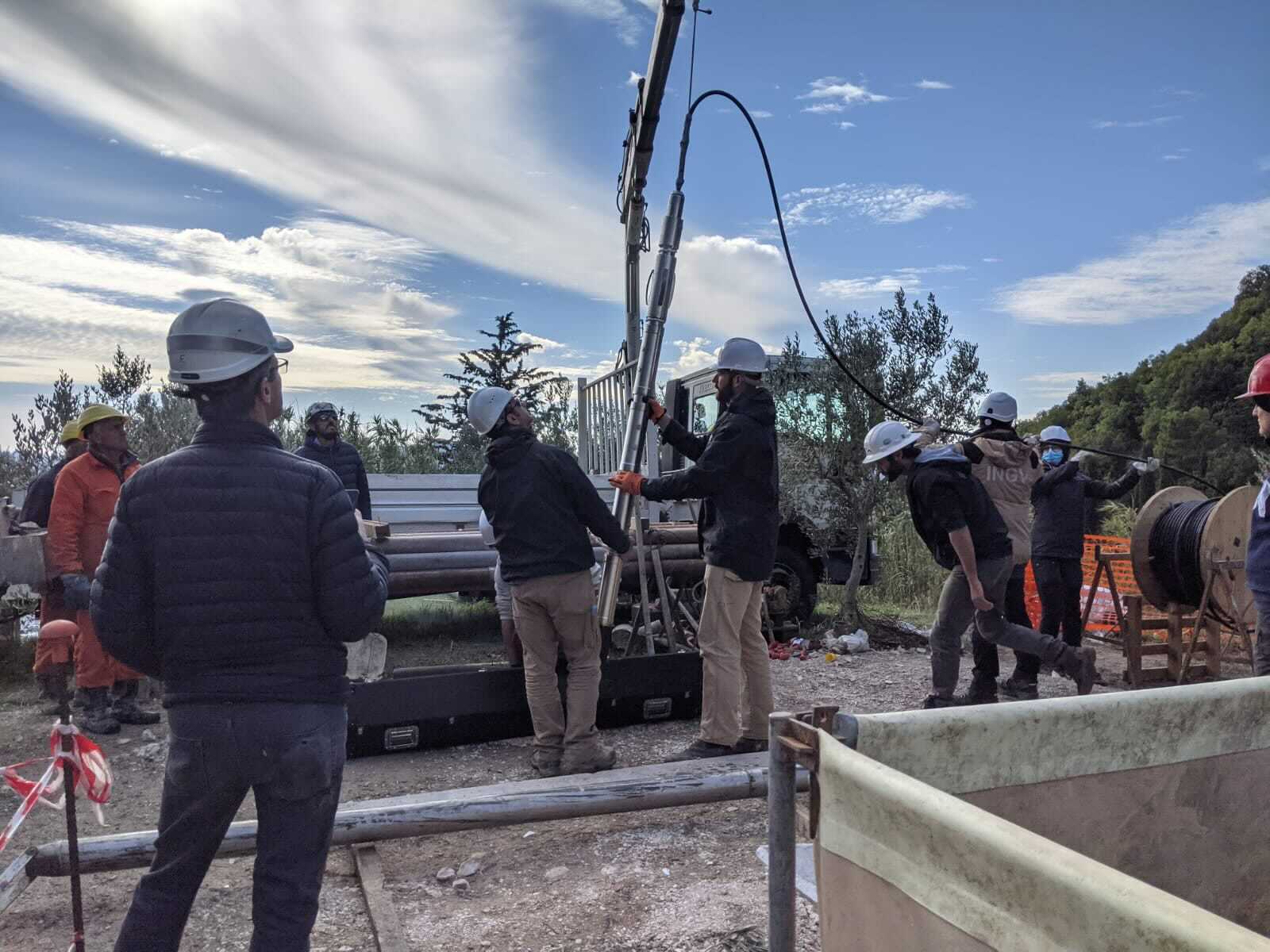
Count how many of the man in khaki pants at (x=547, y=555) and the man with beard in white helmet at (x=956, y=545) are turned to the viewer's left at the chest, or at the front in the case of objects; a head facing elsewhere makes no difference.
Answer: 1

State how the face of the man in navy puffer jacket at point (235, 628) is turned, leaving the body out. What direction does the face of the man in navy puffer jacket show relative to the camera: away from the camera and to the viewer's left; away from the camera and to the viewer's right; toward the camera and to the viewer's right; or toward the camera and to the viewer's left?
away from the camera and to the viewer's right

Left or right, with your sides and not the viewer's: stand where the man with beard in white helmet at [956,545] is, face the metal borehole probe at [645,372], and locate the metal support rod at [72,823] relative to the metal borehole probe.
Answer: left

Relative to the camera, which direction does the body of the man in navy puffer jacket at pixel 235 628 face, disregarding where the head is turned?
away from the camera

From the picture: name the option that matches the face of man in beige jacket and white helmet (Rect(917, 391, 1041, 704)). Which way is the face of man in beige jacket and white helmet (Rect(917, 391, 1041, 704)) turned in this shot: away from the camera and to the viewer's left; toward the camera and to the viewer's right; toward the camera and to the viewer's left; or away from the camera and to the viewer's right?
away from the camera and to the viewer's left

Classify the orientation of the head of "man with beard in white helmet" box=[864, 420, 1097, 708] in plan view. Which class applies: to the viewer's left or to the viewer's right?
to the viewer's left

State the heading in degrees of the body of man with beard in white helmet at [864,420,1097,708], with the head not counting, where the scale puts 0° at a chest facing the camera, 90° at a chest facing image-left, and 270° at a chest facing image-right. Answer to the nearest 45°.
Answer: approximately 90°

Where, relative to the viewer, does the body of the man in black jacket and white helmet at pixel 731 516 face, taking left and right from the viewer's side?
facing to the left of the viewer

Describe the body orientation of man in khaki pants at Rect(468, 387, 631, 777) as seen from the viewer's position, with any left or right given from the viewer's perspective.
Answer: facing away from the viewer and to the right of the viewer

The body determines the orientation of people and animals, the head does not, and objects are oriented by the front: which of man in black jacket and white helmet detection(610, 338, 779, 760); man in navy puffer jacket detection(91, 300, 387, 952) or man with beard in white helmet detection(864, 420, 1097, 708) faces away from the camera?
the man in navy puffer jacket

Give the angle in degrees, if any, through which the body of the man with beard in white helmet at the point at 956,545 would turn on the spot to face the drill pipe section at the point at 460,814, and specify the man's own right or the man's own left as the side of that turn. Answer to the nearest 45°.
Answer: approximately 45° to the man's own left

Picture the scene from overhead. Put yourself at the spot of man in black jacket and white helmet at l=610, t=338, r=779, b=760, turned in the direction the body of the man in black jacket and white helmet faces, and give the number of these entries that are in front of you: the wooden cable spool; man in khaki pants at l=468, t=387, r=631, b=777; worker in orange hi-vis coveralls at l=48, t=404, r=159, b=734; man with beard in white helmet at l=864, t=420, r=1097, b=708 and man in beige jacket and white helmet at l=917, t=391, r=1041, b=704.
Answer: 2

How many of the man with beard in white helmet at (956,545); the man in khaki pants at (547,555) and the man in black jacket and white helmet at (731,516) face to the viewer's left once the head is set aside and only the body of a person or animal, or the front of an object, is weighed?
2

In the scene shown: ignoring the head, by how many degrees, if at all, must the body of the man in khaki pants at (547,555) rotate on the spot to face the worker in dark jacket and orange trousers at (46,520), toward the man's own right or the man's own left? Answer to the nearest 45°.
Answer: approximately 90° to the man's own left
